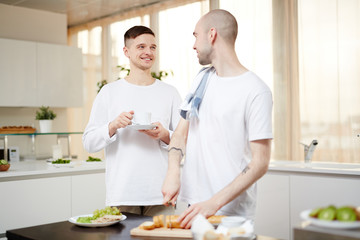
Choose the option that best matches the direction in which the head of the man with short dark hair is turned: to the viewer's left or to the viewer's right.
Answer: to the viewer's right

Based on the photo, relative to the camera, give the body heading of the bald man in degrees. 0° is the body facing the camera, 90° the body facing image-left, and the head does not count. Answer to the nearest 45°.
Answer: approximately 45°

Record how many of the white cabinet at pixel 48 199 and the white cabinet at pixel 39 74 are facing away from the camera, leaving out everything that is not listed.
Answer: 0

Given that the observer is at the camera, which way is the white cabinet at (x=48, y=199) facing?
facing the viewer and to the right of the viewer

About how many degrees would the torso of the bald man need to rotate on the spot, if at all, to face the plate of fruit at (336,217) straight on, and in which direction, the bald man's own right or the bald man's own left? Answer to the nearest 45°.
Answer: approximately 90° to the bald man's own left

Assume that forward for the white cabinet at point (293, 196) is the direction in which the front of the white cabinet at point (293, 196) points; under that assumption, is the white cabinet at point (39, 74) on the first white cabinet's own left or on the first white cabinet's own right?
on the first white cabinet's own right

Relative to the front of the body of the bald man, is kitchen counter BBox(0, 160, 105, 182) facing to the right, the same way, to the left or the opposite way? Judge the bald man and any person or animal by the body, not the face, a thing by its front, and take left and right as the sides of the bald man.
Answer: to the left

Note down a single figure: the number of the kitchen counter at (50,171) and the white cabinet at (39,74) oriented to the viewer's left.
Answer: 0

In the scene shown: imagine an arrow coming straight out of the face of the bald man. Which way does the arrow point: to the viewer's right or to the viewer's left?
to the viewer's left

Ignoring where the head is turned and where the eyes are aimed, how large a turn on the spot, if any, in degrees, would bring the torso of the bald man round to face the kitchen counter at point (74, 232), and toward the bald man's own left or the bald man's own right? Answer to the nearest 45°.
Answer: approximately 45° to the bald man's own right

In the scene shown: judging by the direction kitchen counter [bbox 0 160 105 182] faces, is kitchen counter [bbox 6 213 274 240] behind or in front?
in front

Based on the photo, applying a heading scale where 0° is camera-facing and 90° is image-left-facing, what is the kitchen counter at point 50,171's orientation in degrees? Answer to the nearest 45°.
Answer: approximately 315°

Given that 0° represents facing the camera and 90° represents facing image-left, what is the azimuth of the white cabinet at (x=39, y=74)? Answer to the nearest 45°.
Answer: approximately 315°

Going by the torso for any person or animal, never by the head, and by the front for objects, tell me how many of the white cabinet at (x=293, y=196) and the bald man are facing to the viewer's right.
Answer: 0
